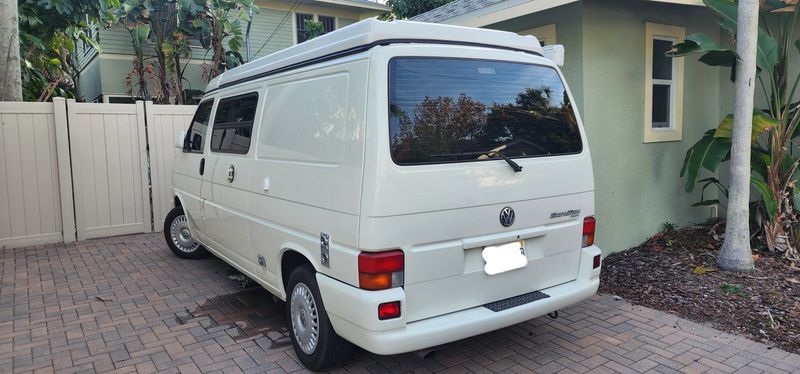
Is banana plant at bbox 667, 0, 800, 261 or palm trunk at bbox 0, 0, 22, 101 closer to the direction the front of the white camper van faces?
the palm trunk

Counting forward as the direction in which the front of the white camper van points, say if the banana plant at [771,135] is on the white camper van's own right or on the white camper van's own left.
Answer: on the white camper van's own right

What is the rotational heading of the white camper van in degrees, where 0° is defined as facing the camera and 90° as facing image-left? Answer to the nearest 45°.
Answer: approximately 135°

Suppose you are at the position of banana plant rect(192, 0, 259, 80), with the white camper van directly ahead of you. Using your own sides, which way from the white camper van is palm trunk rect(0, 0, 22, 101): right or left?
right

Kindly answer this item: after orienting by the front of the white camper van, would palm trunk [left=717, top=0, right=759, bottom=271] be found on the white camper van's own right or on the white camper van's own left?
on the white camper van's own right

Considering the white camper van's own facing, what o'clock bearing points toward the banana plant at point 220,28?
The banana plant is roughly at 1 o'clock from the white camper van.

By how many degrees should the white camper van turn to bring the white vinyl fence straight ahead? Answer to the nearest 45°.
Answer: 0° — it already faces it

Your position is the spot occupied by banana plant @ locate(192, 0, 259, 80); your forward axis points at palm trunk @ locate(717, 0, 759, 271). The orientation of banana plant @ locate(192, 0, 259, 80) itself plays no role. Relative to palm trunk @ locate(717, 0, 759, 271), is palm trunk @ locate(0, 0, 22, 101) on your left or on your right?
right

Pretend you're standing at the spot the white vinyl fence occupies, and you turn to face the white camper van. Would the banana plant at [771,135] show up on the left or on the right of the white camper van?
left

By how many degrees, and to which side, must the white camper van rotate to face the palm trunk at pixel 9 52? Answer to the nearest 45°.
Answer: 0° — it already faces it
